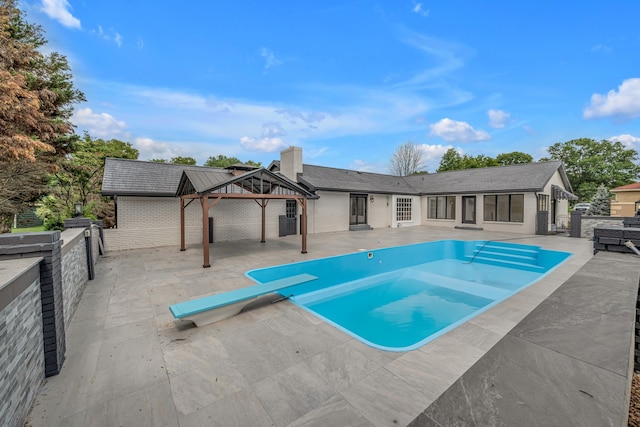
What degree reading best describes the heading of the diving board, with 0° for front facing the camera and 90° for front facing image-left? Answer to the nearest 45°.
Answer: approximately 225°

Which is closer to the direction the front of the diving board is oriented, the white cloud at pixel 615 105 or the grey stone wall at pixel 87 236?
the white cloud

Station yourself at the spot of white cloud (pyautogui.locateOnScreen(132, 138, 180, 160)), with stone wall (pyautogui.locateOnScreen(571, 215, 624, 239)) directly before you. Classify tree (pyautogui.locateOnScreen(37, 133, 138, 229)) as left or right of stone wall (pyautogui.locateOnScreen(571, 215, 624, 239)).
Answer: right

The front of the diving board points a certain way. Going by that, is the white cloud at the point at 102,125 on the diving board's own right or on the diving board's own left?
on the diving board's own left

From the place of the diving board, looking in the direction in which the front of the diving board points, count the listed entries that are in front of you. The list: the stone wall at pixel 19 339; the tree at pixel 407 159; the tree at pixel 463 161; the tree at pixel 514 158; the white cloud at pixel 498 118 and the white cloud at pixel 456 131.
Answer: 5

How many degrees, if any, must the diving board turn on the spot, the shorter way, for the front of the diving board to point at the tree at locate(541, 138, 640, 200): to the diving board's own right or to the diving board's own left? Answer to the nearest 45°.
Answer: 0° — it already faces it

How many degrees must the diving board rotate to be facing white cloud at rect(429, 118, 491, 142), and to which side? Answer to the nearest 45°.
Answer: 0° — it already faces it

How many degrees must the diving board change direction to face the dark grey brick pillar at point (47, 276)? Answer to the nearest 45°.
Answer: approximately 180°

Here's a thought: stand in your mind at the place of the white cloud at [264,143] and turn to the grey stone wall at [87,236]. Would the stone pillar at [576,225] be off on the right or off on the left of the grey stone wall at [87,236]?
left

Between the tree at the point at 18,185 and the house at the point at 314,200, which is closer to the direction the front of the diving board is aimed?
the house

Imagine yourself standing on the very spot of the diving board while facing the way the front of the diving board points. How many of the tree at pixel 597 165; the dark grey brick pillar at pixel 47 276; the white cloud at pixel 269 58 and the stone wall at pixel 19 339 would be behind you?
2

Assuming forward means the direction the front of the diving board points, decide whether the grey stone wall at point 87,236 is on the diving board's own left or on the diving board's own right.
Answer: on the diving board's own left

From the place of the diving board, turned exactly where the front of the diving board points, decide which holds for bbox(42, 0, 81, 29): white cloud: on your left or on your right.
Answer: on your left
